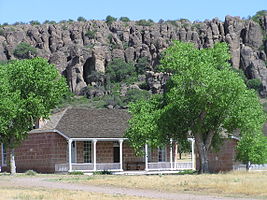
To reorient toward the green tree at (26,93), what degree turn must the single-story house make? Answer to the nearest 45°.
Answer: approximately 90° to its right

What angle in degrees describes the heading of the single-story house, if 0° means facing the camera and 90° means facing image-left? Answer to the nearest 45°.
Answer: approximately 315°

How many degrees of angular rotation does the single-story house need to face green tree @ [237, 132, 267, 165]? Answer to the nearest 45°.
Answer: approximately 45° to its left
